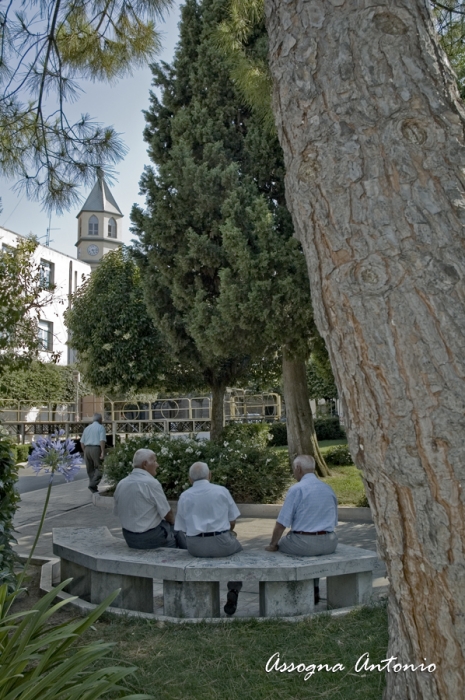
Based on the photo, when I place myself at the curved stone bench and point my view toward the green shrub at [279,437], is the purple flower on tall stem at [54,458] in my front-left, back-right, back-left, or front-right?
back-left

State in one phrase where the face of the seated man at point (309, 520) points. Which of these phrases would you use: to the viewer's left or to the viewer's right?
to the viewer's left

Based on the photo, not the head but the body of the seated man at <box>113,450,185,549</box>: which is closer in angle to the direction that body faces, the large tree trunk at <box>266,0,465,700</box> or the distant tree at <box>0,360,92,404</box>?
the distant tree

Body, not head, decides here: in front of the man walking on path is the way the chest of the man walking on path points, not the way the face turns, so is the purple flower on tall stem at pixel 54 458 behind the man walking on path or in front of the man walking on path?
behind

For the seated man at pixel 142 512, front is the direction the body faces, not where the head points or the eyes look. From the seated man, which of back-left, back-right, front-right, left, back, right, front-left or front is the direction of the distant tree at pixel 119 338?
front-left

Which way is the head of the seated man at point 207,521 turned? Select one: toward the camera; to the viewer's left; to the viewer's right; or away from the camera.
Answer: away from the camera

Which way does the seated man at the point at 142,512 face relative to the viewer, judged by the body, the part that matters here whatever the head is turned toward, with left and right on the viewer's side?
facing away from the viewer and to the right of the viewer

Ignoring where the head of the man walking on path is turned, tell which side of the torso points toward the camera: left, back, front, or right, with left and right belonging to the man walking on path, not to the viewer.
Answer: back

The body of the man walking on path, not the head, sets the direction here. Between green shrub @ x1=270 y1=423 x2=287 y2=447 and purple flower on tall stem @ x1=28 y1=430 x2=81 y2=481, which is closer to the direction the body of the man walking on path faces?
the green shrub

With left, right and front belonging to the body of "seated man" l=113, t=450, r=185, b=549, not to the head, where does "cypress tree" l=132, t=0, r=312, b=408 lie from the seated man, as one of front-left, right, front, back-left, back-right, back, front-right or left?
front-left

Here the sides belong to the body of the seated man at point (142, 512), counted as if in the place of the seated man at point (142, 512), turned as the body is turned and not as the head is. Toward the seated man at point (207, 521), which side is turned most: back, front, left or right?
right
